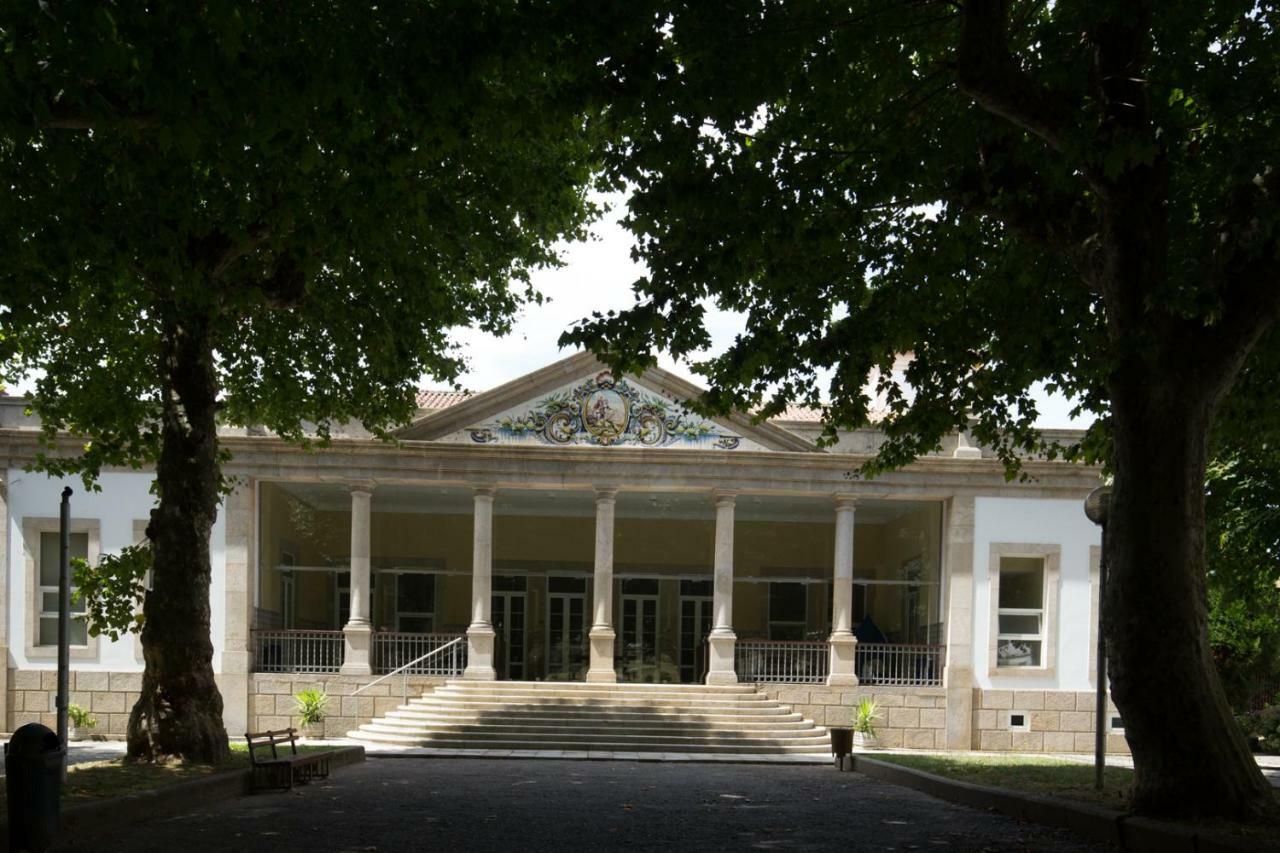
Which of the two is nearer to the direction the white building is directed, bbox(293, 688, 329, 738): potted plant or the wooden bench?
the wooden bench

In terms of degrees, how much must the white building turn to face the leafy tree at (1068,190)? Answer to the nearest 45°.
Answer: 0° — it already faces it

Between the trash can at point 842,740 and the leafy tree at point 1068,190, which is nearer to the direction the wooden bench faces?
the leafy tree

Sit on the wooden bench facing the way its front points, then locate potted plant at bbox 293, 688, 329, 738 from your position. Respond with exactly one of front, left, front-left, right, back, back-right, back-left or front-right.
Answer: back-left

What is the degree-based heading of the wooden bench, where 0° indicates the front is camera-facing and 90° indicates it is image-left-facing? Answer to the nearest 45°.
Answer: approximately 315°

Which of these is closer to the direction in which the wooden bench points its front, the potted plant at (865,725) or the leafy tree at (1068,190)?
the leafy tree

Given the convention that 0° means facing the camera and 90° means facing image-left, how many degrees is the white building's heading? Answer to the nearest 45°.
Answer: approximately 0°

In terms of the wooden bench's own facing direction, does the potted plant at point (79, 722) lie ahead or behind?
behind

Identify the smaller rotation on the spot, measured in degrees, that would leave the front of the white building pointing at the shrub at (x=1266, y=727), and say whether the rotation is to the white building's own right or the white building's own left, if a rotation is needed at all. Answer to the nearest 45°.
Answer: approximately 90° to the white building's own left
